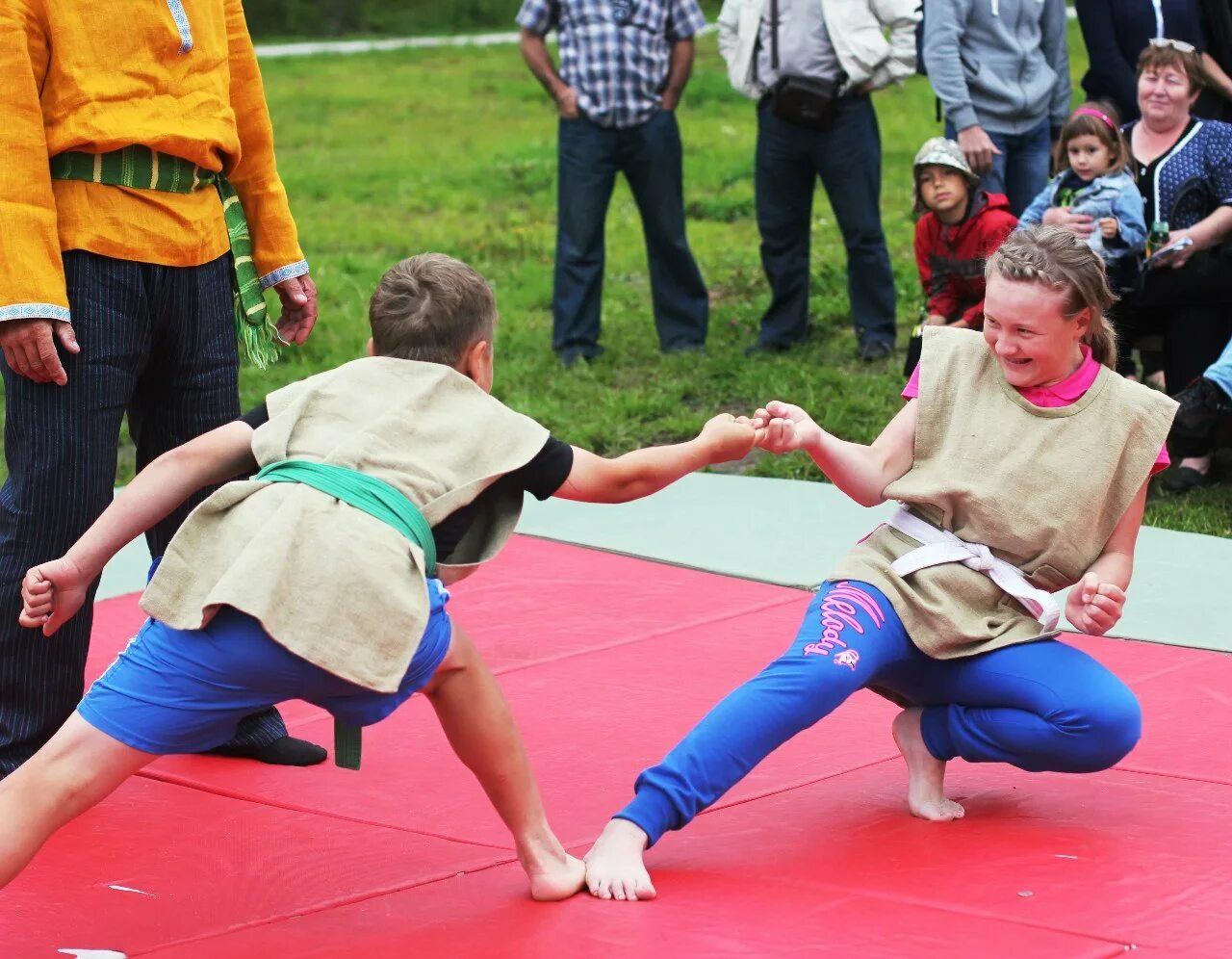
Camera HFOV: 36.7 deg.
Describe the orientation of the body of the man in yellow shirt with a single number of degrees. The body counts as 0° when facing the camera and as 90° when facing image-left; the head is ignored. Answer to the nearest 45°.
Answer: approximately 315°

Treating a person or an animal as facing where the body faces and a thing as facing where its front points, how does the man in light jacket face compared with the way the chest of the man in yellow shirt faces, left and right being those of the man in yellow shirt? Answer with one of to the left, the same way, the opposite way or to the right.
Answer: to the right

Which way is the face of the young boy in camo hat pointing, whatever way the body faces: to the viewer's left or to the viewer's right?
to the viewer's left

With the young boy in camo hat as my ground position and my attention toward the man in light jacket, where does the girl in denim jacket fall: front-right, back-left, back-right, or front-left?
back-right

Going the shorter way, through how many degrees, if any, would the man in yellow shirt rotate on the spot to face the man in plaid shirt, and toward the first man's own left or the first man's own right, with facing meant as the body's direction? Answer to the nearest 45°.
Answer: approximately 90° to the first man's own left

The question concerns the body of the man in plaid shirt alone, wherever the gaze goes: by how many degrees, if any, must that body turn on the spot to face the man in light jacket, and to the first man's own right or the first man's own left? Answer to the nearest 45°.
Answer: approximately 90° to the first man's own left

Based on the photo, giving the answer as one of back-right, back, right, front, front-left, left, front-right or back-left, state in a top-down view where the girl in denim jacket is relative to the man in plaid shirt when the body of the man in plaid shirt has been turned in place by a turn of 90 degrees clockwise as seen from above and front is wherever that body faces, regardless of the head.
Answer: back-left

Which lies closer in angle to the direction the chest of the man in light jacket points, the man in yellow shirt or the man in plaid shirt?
the man in yellow shirt

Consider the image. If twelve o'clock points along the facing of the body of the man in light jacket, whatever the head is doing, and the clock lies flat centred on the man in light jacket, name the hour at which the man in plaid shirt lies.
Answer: The man in plaid shirt is roughly at 3 o'clock from the man in light jacket.

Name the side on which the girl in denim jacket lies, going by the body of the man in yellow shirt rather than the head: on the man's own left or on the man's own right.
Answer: on the man's own left

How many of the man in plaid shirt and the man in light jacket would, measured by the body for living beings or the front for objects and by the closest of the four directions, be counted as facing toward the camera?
2

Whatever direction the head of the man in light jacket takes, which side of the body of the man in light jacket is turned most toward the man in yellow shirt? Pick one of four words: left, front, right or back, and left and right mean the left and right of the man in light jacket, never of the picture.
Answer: front

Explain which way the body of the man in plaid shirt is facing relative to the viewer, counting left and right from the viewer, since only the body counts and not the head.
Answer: facing the viewer

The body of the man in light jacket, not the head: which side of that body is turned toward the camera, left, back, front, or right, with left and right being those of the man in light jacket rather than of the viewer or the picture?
front

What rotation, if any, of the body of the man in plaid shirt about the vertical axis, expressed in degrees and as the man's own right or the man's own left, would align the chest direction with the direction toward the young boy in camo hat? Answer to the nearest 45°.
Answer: approximately 45° to the man's own left
